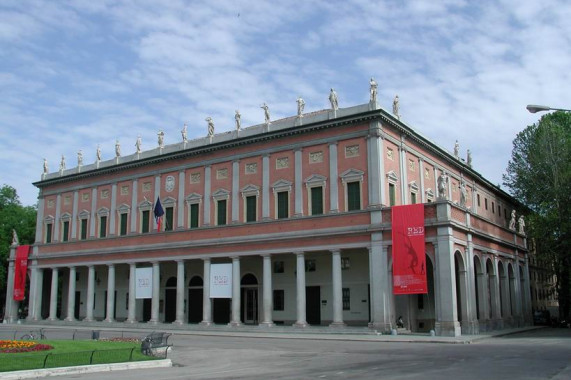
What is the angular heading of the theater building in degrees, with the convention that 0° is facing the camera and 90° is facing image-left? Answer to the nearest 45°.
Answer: approximately 45°

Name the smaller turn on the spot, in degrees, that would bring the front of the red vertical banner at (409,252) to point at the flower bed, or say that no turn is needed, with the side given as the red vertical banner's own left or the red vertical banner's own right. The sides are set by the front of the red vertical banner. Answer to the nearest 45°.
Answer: approximately 45° to the red vertical banner's own right

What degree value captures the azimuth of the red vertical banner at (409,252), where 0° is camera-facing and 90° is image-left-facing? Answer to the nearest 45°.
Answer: approximately 0°

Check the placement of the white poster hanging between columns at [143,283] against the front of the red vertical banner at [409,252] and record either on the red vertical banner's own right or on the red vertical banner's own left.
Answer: on the red vertical banner's own right

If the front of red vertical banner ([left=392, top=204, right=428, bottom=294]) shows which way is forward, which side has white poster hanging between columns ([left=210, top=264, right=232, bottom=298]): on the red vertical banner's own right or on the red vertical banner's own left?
on the red vertical banner's own right

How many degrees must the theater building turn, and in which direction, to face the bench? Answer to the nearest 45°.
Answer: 0° — it already faces it
